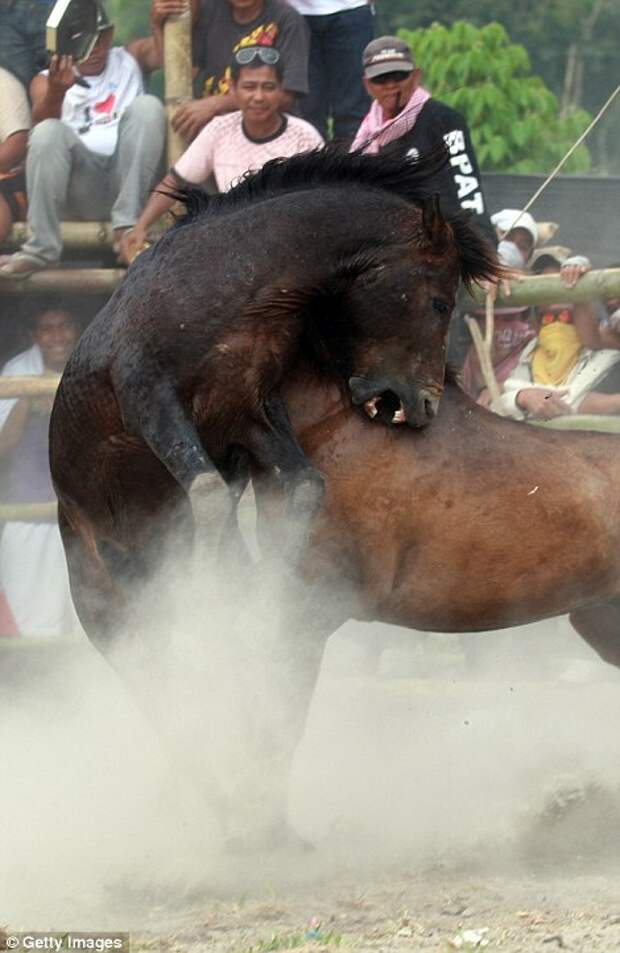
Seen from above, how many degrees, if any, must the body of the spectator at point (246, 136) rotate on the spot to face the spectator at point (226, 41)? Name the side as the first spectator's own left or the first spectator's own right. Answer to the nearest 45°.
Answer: approximately 180°

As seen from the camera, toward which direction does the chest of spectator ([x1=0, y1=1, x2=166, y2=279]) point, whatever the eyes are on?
toward the camera

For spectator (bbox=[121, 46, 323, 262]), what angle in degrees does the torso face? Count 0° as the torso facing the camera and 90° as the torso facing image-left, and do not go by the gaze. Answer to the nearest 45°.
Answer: approximately 0°

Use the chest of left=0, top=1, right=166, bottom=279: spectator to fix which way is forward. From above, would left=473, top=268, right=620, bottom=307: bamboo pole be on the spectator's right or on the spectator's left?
on the spectator's left

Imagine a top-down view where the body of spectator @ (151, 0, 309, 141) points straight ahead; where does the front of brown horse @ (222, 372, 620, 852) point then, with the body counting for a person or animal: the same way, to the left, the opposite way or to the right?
to the right

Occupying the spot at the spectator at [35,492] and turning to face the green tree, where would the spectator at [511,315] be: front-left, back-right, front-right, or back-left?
front-right

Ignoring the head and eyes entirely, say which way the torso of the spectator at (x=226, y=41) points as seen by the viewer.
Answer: toward the camera

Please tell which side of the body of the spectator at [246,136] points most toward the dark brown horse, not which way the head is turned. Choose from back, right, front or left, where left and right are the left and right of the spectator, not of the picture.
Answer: front

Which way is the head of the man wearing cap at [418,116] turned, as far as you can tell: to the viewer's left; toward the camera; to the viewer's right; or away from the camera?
toward the camera

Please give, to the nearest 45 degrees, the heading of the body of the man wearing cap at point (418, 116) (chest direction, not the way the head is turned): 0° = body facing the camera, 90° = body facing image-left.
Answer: approximately 45°

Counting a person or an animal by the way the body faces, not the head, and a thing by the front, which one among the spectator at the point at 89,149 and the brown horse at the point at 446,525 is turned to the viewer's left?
the brown horse

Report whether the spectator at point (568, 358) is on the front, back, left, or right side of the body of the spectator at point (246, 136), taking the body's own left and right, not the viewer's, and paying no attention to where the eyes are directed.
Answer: left

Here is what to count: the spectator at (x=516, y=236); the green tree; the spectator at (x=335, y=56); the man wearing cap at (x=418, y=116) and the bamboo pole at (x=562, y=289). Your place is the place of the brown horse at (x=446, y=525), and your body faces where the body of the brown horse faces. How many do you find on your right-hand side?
5

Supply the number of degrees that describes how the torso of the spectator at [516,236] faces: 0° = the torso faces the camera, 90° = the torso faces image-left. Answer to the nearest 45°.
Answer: approximately 45°

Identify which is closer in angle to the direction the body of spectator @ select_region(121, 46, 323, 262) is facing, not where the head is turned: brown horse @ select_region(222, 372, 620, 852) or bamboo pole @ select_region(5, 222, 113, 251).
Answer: the brown horse

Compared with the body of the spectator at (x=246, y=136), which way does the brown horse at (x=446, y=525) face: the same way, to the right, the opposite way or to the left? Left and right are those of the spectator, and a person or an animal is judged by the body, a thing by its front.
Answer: to the right

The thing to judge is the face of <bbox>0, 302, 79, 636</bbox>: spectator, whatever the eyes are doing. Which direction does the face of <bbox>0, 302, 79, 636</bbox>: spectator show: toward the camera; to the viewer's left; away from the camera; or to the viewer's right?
toward the camera

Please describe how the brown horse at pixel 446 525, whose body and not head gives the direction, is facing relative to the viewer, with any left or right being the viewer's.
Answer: facing to the left of the viewer

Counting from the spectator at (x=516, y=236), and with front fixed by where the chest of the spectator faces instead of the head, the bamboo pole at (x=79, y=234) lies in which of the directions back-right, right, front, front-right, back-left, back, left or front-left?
front-right
